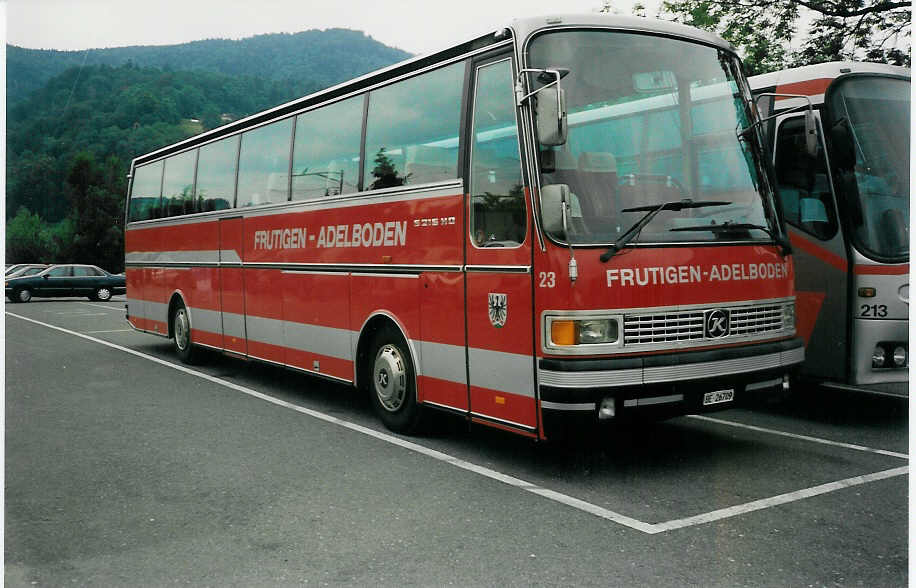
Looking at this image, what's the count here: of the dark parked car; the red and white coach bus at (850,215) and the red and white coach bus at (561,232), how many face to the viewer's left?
1

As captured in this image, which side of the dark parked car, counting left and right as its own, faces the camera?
left

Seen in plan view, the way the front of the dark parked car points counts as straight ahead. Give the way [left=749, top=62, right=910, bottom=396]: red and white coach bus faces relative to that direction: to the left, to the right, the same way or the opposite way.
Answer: to the left

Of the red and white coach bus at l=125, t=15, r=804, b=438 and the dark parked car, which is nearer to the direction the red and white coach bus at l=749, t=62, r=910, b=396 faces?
the red and white coach bus

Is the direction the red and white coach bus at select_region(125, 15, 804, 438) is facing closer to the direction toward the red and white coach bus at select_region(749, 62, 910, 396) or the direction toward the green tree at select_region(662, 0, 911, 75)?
the red and white coach bus

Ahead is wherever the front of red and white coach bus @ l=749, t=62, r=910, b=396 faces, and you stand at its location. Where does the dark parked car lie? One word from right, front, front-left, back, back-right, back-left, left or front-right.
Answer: back

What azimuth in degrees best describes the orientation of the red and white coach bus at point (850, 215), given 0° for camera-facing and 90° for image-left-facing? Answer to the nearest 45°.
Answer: approximately 315°

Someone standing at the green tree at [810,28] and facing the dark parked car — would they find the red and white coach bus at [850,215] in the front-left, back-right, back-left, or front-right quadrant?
back-left

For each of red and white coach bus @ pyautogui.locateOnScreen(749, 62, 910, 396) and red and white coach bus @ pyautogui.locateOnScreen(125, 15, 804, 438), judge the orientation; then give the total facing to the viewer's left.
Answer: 0

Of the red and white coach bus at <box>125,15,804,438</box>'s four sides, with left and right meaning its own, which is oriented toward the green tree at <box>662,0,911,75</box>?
left

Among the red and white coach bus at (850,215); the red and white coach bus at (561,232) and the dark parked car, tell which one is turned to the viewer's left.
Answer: the dark parked car

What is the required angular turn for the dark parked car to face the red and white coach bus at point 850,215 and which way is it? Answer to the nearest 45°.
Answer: approximately 90° to its left

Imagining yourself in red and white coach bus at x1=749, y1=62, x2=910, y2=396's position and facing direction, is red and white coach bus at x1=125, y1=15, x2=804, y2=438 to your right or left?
on your right

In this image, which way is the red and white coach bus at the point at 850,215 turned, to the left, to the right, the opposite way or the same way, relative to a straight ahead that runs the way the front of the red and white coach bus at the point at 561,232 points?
the same way

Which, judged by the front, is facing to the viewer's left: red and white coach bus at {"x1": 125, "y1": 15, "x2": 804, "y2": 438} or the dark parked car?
the dark parked car

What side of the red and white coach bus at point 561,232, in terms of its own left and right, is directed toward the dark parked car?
back
